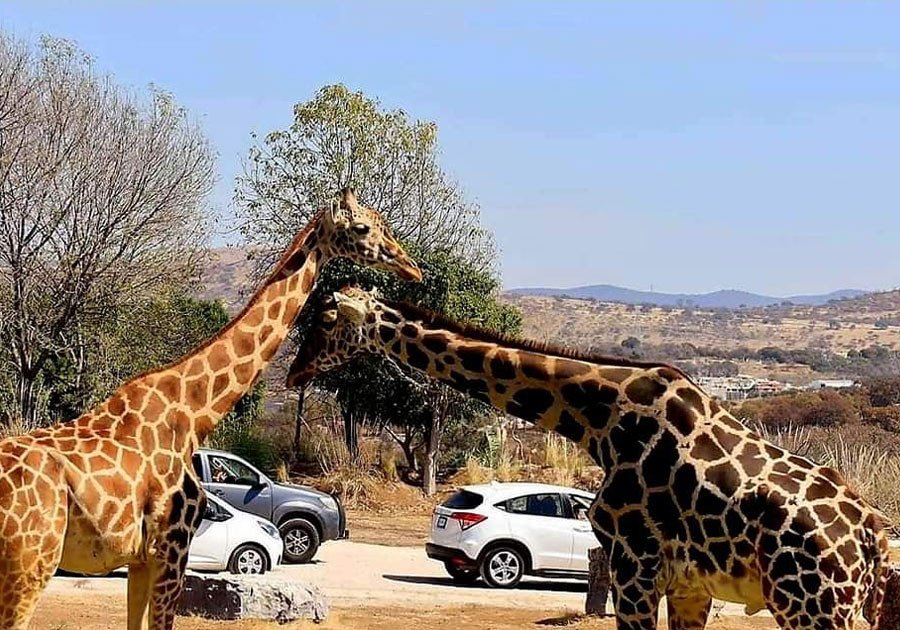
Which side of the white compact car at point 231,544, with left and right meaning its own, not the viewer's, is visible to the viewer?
right

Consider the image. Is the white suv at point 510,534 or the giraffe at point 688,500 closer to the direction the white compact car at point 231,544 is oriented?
the white suv

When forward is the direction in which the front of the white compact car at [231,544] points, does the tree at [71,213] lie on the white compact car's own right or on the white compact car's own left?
on the white compact car's own left

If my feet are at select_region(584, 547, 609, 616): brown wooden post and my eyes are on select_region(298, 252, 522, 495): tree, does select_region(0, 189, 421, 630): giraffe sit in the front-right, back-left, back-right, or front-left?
back-left

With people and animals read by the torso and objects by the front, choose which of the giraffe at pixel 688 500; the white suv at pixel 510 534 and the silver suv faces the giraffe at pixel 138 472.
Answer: the giraffe at pixel 688 500

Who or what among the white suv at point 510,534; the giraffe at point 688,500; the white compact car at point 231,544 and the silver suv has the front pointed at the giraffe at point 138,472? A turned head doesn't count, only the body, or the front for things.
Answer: the giraffe at point 688,500

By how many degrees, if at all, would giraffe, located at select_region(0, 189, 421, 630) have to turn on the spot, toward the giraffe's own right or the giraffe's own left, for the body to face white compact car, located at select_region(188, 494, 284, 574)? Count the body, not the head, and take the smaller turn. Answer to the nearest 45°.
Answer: approximately 90° to the giraffe's own left

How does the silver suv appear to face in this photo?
to the viewer's right

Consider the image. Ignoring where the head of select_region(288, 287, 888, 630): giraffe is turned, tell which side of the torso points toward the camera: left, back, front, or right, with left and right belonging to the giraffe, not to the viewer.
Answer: left

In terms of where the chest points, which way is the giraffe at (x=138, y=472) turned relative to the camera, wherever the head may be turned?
to the viewer's right

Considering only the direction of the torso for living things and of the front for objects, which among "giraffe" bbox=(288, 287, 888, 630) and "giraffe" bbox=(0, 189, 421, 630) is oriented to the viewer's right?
"giraffe" bbox=(0, 189, 421, 630)
